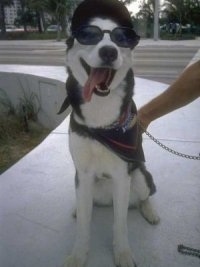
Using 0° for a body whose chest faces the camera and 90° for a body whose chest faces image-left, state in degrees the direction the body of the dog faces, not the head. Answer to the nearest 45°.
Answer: approximately 0°

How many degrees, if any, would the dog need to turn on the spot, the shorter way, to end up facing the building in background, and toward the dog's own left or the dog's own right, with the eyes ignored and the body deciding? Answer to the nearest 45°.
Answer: approximately 180°
